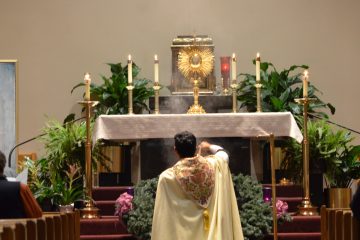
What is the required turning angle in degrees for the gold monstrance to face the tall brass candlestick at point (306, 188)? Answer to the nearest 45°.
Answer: approximately 45° to its left

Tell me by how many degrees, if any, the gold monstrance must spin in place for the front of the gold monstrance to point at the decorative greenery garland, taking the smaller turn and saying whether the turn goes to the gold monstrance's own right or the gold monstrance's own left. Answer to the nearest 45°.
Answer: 0° — it already faces it

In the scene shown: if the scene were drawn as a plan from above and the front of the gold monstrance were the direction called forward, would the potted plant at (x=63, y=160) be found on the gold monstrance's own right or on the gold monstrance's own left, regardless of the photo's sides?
on the gold monstrance's own right

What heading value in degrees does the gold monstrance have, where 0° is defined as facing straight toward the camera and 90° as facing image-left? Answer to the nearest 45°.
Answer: approximately 0°

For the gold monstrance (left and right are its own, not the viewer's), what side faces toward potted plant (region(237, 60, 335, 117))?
left
